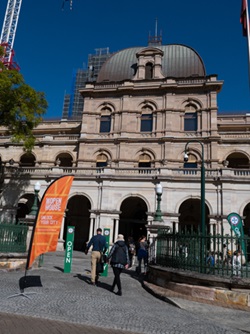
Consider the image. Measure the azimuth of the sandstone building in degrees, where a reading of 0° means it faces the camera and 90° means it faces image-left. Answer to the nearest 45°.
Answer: approximately 0°
